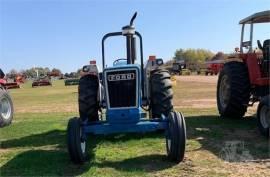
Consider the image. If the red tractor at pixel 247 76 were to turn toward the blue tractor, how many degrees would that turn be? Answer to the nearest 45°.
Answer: approximately 90° to its right

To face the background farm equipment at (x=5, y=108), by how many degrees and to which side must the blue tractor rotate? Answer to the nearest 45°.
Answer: approximately 135° to its right

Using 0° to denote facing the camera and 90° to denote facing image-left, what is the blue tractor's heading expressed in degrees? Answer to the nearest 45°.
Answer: approximately 0°

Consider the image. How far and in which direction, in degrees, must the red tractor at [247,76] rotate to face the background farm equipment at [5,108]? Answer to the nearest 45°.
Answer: approximately 135° to its right

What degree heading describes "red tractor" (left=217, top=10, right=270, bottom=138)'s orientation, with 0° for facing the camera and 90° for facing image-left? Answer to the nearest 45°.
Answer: approximately 315°

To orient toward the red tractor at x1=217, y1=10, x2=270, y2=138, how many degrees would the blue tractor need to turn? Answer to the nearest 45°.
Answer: approximately 135° to its left
